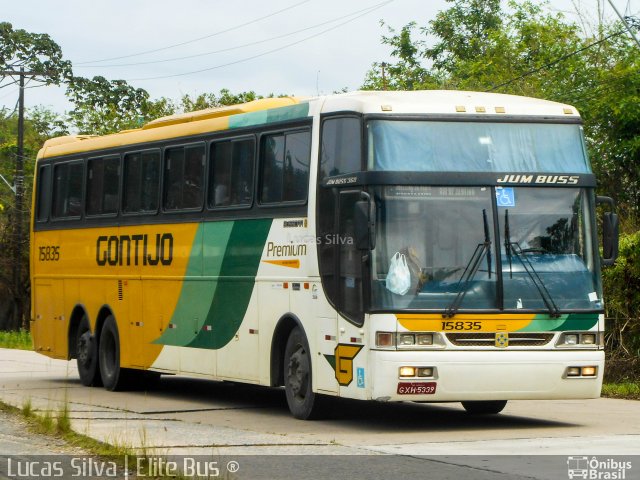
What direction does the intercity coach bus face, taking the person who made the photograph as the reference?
facing the viewer and to the right of the viewer
